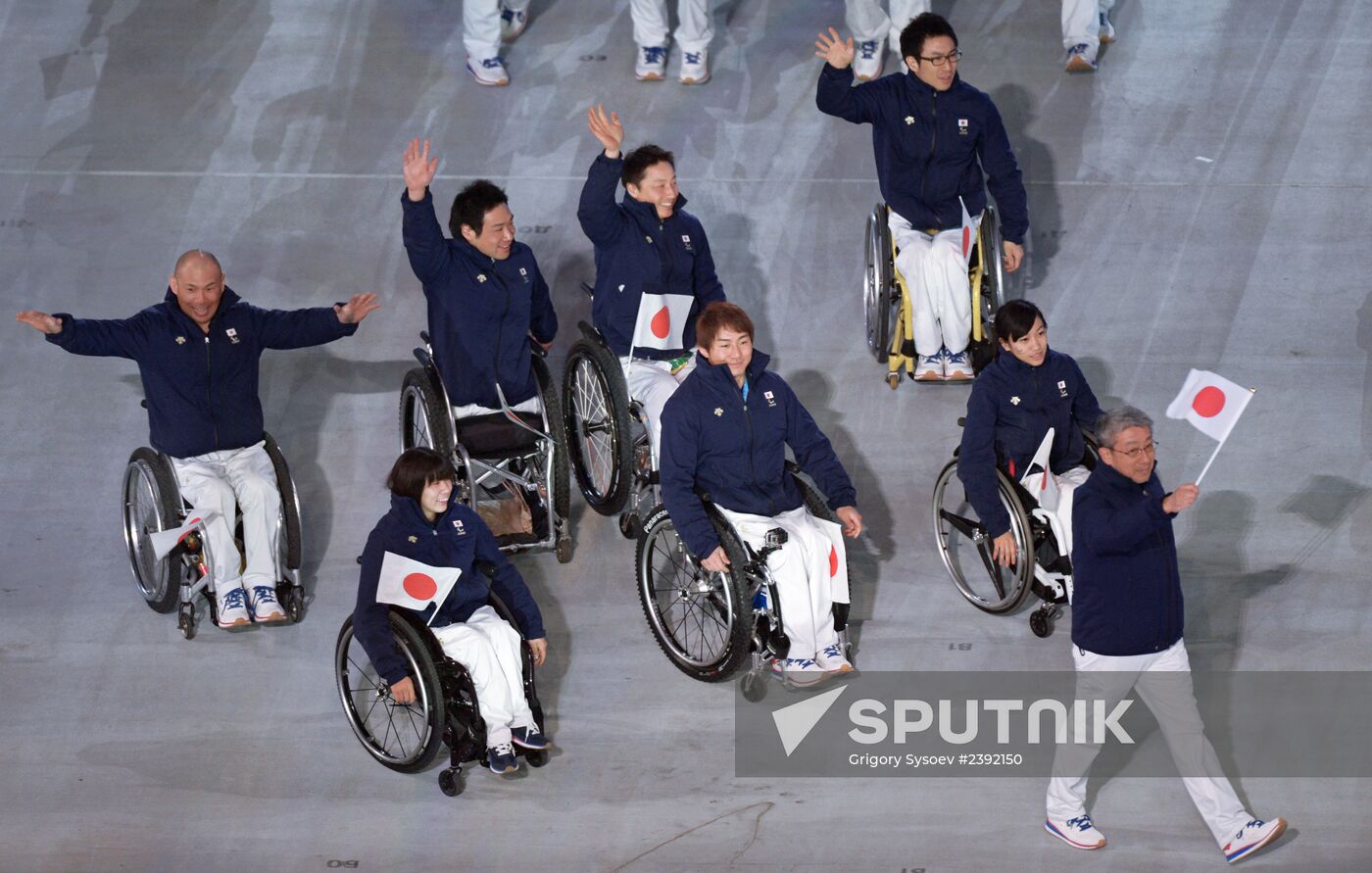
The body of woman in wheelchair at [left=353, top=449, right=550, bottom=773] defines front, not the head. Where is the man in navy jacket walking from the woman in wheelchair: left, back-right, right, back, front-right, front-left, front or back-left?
front-left

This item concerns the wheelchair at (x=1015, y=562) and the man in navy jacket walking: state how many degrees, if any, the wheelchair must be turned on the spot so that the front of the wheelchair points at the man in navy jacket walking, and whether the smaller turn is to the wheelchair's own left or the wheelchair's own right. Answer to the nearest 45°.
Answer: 0° — it already faces them

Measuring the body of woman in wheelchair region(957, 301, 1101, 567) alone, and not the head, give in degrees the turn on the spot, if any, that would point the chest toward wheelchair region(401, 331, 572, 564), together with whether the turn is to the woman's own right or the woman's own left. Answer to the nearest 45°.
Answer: approximately 135° to the woman's own right

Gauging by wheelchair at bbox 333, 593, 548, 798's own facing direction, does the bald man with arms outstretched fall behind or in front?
behind

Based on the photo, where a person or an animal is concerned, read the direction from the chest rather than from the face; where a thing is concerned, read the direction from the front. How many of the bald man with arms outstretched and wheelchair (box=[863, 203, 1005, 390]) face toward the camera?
2

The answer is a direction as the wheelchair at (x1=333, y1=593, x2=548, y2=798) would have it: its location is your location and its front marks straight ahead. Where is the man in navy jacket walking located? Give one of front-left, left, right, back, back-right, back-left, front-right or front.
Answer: front-left

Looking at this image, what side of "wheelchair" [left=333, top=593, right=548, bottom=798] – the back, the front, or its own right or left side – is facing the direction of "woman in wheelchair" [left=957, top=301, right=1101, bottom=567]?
left

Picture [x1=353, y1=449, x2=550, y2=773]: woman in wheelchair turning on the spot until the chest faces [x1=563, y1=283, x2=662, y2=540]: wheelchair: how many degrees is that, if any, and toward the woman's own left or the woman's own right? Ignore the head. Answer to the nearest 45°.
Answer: approximately 90° to the woman's own left

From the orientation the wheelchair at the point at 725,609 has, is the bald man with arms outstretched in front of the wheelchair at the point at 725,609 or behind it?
behind

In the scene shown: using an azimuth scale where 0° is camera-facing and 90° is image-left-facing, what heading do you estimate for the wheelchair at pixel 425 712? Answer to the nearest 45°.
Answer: approximately 315°

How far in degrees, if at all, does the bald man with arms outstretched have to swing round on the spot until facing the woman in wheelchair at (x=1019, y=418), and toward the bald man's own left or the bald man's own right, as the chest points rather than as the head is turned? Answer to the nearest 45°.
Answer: approximately 90° to the bald man's own left
